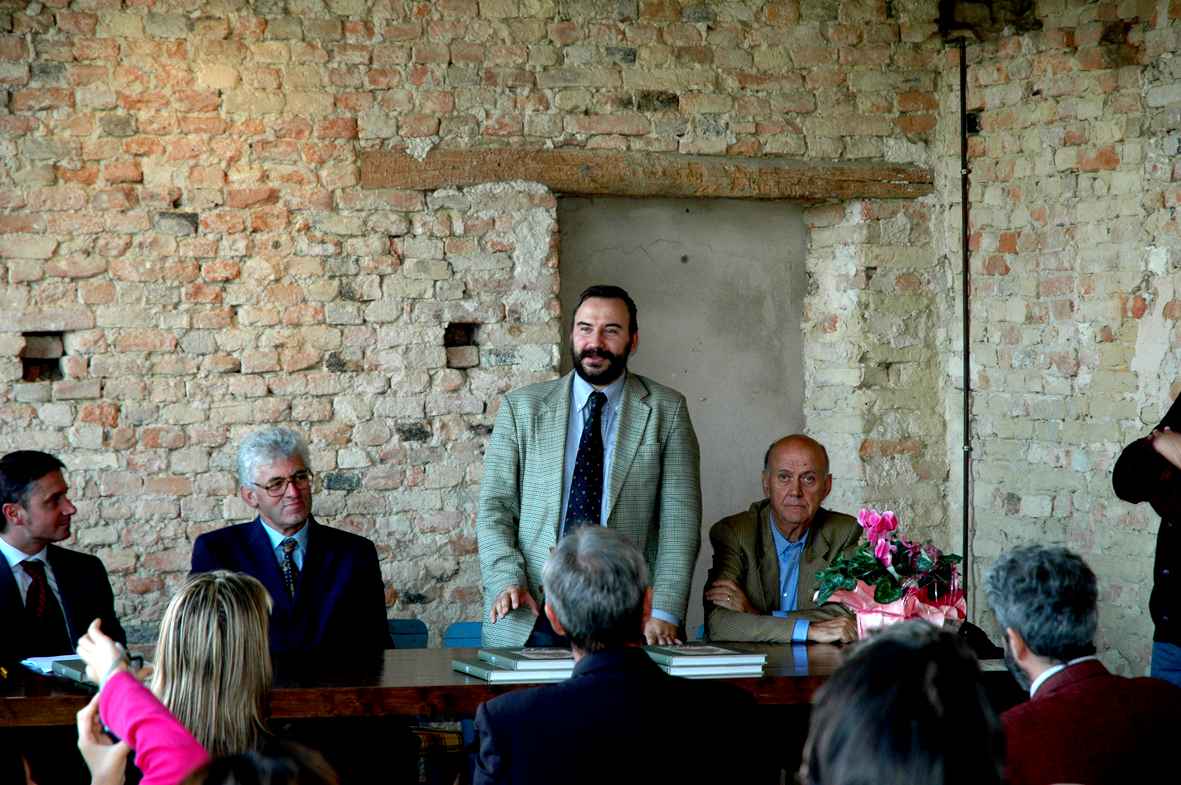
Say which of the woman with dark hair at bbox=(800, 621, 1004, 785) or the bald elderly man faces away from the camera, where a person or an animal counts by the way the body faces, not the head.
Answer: the woman with dark hair

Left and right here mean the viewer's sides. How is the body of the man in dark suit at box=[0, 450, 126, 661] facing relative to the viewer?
facing the viewer and to the right of the viewer

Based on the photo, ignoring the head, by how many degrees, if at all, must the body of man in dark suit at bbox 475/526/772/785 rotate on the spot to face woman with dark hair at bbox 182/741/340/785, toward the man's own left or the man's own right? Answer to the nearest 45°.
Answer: approximately 135° to the man's own left

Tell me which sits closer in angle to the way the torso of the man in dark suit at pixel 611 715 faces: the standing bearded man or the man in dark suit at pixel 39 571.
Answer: the standing bearded man

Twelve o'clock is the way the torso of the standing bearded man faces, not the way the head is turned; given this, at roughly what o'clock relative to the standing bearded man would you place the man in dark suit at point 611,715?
The man in dark suit is roughly at 12 o'clock from the standing bearded man.

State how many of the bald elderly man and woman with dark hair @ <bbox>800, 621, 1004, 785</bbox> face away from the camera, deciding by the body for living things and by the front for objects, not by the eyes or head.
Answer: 1

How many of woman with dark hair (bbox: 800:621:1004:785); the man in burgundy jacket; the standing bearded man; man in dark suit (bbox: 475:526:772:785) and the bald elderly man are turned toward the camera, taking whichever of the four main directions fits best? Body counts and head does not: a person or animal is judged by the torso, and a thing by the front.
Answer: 2

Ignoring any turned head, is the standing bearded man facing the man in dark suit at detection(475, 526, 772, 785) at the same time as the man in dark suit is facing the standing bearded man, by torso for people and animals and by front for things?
yes

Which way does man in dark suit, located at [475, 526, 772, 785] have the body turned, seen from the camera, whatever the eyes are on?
away from the camera

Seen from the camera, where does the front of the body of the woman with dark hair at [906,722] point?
away from the camera

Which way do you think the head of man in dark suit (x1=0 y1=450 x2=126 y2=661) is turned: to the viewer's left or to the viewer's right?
to the viewer's right

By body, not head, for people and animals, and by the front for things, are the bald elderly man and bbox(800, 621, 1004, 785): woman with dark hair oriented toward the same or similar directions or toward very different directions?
very different directions

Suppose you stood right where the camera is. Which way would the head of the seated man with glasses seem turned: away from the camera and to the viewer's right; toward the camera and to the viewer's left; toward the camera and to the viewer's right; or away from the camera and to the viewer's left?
toward the camera and to the viewer's right

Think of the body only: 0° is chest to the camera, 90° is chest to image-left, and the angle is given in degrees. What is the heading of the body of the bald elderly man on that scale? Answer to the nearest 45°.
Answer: approximately 0°

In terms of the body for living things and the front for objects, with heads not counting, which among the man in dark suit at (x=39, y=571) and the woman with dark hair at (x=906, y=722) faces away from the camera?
the woman with dark hair

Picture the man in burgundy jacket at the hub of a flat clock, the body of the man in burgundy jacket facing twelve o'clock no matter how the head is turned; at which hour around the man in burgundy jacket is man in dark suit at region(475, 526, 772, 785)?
The man in dark suit is roughly at 10 o'clock from the man in burgundy jacket.
